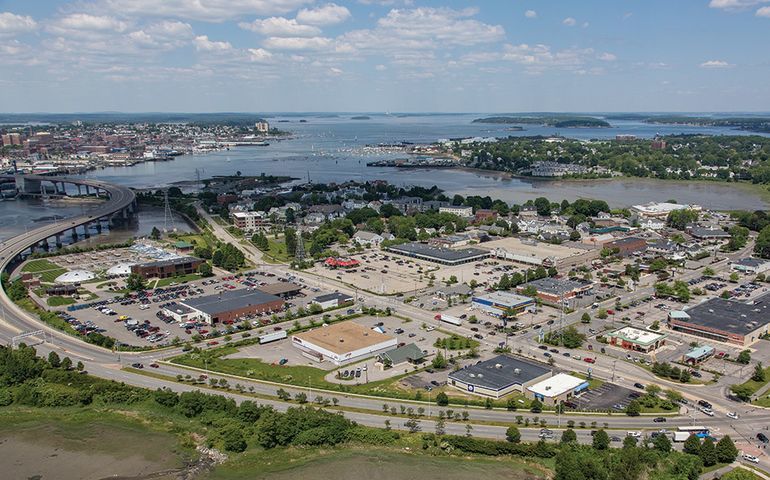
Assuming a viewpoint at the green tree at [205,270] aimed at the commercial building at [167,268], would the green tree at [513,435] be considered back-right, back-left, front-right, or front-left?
back-left

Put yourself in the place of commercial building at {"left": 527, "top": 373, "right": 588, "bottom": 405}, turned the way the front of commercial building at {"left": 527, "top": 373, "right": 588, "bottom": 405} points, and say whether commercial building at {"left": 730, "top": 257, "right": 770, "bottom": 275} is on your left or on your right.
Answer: on your left

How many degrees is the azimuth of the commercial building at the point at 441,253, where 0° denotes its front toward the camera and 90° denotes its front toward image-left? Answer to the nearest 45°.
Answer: approximately 45°

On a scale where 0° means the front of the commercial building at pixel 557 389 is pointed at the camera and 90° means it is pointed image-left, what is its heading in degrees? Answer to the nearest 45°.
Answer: approximately 315°

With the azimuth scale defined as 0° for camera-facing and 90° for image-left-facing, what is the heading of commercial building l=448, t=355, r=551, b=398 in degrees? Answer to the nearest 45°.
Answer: approximately 45°
